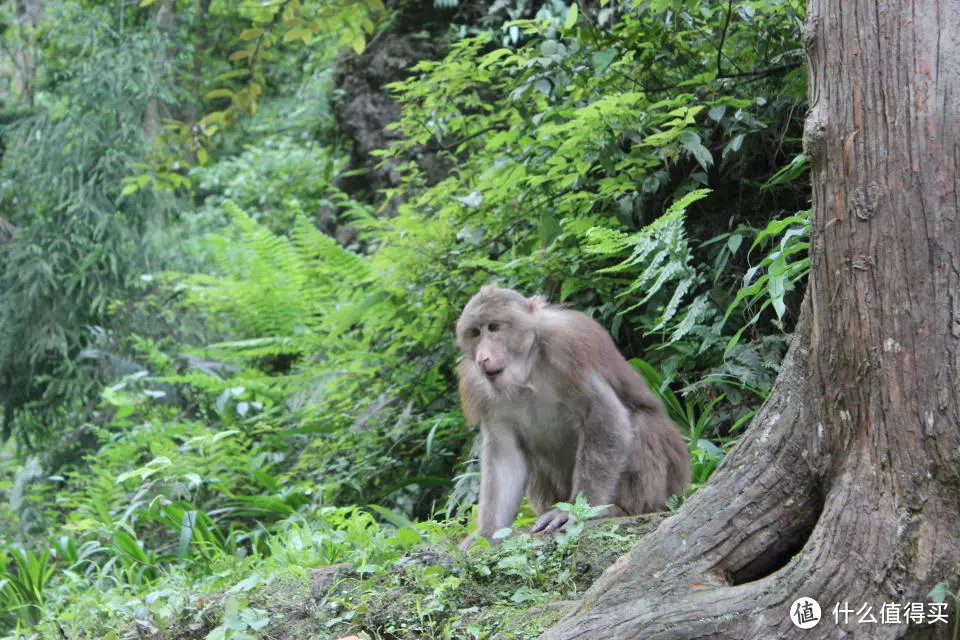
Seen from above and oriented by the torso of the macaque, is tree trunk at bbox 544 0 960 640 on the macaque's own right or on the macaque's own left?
on the macaque's own left

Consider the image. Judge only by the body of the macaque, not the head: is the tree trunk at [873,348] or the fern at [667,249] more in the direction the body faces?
the tree trunk

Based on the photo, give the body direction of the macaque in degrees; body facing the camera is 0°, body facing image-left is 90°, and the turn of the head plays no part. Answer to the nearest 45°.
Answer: approximately 45°

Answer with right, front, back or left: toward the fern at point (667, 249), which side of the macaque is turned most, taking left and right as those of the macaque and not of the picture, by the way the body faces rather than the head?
back
